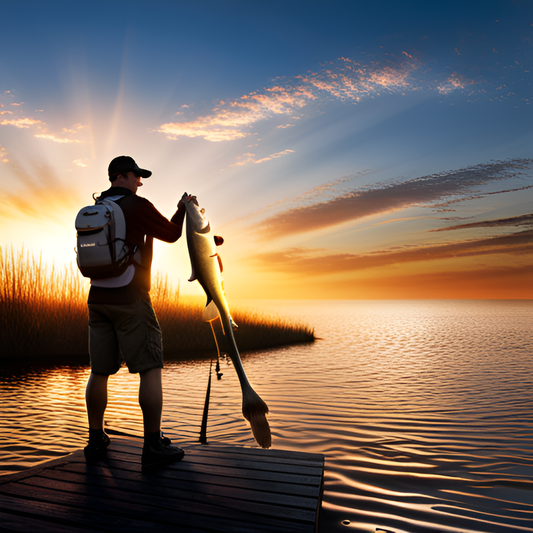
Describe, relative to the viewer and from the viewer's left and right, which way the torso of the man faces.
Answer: facing away from the viewer and to the right of the viewer

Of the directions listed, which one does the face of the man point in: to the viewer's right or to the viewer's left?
to the viewer's right
